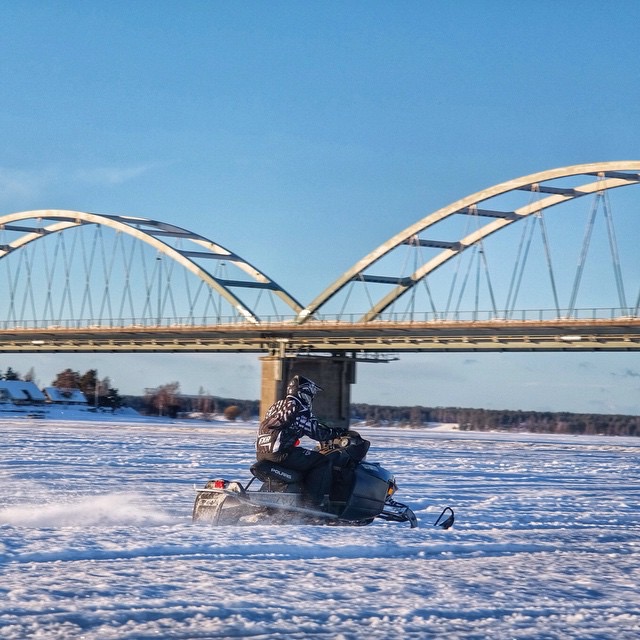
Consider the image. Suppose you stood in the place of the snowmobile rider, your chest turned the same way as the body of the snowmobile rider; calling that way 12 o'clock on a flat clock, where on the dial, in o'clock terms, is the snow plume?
The snow plume is roughly at 7 o'clock from the snowmobile rider.

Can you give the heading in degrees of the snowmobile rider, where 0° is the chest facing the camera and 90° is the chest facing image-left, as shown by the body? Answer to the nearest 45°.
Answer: approximately 270°

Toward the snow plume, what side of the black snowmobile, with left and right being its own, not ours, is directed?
back

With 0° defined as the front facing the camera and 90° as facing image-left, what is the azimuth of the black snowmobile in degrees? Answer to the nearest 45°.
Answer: approximately 270°
